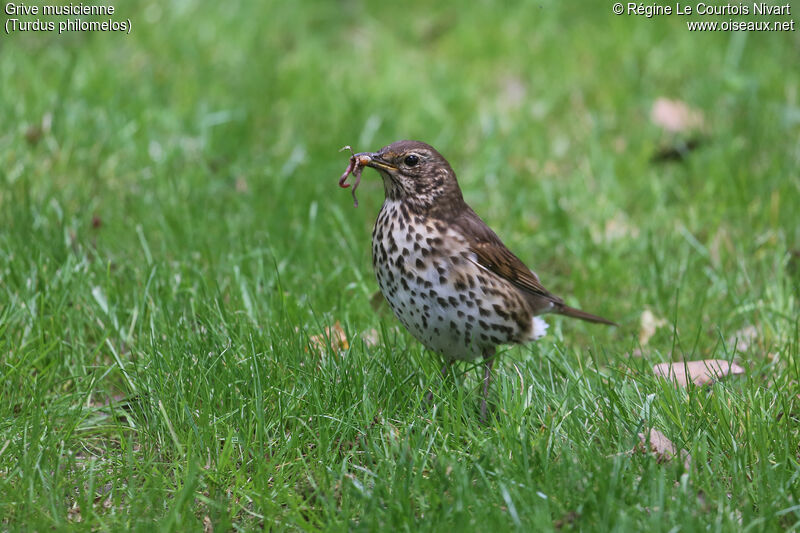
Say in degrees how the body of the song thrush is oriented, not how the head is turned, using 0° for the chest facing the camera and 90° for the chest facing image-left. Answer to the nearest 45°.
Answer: approximately 45°

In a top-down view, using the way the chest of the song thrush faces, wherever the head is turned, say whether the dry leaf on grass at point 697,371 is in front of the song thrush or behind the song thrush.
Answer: behind

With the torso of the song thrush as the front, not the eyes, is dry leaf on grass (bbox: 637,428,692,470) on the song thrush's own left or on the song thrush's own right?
on the song thrush's own left

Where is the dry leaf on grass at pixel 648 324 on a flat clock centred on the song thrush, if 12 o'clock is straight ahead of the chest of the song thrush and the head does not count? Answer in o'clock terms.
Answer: The dry leaf on grass is roughly at 6 o'clock from the song thrush.
